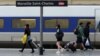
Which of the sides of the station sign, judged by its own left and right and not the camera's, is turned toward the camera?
front

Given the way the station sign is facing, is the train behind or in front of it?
behind
